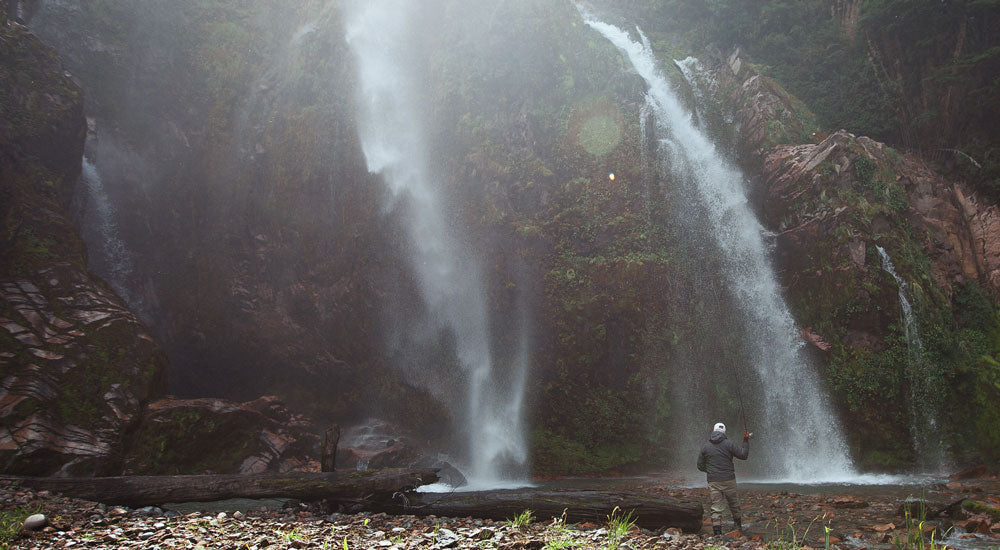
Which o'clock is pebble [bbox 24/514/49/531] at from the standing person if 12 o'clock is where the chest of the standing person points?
The pebble is roughly at 8 o'clock from the standing person.

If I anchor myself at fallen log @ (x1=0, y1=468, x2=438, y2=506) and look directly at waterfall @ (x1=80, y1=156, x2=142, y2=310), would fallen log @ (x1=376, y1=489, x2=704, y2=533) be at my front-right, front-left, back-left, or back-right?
back-right

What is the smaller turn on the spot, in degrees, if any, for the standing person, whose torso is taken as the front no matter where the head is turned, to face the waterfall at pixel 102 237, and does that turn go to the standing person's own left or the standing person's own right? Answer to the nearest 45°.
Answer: approximately 90° to the standing person's own left

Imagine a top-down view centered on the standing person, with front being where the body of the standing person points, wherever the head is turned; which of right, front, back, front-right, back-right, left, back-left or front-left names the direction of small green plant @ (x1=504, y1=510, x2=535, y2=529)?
back-left

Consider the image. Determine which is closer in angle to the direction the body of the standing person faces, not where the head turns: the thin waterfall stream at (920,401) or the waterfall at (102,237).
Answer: the thin waterfall stream

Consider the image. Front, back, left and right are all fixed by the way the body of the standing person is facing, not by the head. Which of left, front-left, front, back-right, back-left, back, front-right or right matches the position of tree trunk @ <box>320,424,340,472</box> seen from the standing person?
left

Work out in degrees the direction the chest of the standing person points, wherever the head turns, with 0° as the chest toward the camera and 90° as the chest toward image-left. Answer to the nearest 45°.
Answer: approximately 180°

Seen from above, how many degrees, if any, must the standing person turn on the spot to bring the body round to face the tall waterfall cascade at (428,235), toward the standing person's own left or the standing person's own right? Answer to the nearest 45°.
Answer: approximately 45° to the standing person's own left

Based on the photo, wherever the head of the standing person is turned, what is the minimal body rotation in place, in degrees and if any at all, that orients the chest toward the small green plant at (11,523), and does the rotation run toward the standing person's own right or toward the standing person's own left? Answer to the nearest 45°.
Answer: approximately 135° to the standing person's own left

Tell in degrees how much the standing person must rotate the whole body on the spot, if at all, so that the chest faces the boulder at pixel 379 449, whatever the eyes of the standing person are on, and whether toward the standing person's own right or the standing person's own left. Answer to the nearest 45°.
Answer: approximately 45° to the standing person's own left

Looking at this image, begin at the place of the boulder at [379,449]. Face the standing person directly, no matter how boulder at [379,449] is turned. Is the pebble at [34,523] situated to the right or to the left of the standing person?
right

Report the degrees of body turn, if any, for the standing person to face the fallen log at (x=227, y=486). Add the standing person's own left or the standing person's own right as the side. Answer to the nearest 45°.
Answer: approximately 90° to the standing person's own left

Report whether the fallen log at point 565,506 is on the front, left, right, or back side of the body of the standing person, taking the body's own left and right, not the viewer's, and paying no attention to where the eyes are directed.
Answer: left

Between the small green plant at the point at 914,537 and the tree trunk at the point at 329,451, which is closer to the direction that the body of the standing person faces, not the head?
the tree trunk

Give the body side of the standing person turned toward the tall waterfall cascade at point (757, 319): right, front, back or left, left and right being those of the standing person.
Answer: front

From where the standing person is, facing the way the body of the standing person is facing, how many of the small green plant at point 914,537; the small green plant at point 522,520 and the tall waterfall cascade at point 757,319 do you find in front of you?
1
